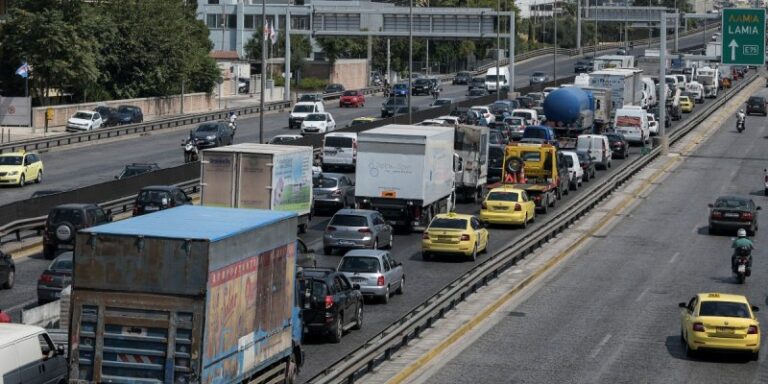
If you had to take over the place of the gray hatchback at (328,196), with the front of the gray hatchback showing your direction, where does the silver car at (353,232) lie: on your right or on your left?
on your right

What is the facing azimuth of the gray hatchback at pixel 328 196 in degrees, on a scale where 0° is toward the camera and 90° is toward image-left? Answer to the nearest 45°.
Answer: approximately 225°

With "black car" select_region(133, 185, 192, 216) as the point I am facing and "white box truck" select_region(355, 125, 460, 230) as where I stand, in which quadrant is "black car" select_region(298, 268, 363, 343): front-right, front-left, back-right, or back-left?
front-left

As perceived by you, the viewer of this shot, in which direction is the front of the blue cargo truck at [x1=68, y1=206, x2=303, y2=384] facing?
facing away from the viewer and to the right of the viewer

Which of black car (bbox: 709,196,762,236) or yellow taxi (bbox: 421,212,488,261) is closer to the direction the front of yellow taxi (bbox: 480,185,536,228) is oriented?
the black car

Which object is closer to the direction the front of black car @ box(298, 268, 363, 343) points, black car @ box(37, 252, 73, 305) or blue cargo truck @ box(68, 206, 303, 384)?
the black car

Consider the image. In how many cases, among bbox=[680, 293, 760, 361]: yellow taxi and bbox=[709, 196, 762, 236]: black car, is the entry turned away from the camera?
2

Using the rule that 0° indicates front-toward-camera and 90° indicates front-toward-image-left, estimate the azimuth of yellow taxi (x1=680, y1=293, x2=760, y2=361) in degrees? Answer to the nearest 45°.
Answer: approximately 180°

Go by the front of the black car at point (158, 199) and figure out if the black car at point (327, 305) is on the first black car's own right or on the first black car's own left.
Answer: on the first black car's own right

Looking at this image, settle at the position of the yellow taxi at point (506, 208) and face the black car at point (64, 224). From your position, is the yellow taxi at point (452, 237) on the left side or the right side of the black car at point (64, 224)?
left

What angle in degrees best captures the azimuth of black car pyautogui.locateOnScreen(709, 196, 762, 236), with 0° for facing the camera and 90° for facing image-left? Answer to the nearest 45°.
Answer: approximately 180°

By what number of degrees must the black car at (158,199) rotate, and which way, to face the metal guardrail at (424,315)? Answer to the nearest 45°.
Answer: approximately 135° to its right

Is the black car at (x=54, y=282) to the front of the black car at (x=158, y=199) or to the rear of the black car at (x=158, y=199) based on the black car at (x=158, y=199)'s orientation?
to the rear
